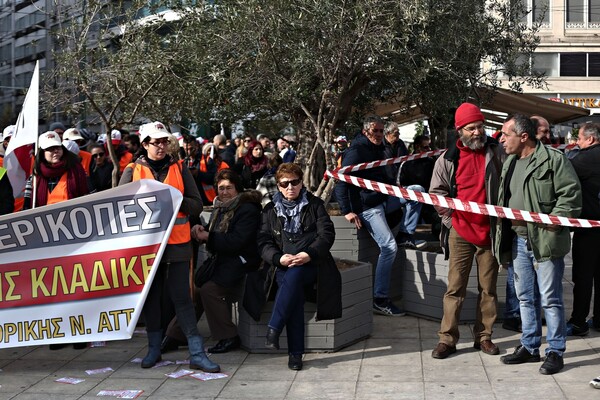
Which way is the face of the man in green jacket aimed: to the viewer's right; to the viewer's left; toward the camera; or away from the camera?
to the viewer's left

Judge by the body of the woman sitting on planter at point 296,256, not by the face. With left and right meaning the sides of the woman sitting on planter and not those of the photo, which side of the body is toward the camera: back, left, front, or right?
front

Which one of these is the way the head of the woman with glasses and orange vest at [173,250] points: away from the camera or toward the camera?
toward the camera

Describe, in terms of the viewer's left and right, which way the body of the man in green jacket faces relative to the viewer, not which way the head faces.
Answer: facing the viewer and to the left of the viewer

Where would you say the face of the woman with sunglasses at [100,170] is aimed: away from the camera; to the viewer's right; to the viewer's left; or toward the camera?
toward the camera

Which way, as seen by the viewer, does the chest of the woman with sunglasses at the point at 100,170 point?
toward the camera

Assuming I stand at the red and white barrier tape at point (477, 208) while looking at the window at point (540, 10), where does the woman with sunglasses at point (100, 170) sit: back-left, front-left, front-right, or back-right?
front-left

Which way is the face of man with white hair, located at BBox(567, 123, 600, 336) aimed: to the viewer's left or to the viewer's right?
to the viewer's left

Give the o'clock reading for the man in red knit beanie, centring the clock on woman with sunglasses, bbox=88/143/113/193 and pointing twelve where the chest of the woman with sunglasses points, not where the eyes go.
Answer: The man in red knit beanie is roughly at 11 o'clock from the woman with sunglasses.

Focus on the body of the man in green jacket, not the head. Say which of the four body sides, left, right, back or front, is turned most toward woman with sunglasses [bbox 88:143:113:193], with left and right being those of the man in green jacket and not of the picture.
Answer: right

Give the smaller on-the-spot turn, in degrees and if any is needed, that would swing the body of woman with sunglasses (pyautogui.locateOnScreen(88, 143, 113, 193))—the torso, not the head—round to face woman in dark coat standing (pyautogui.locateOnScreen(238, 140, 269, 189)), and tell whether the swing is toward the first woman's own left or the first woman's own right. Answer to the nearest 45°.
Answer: approximately 135° to the first woman's own left

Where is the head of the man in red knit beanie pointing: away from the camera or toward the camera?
toward the camera

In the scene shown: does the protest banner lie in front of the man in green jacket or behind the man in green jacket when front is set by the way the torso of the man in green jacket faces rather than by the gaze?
in front

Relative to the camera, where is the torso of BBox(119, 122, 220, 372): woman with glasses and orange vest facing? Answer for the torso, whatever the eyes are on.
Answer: toward the camera
